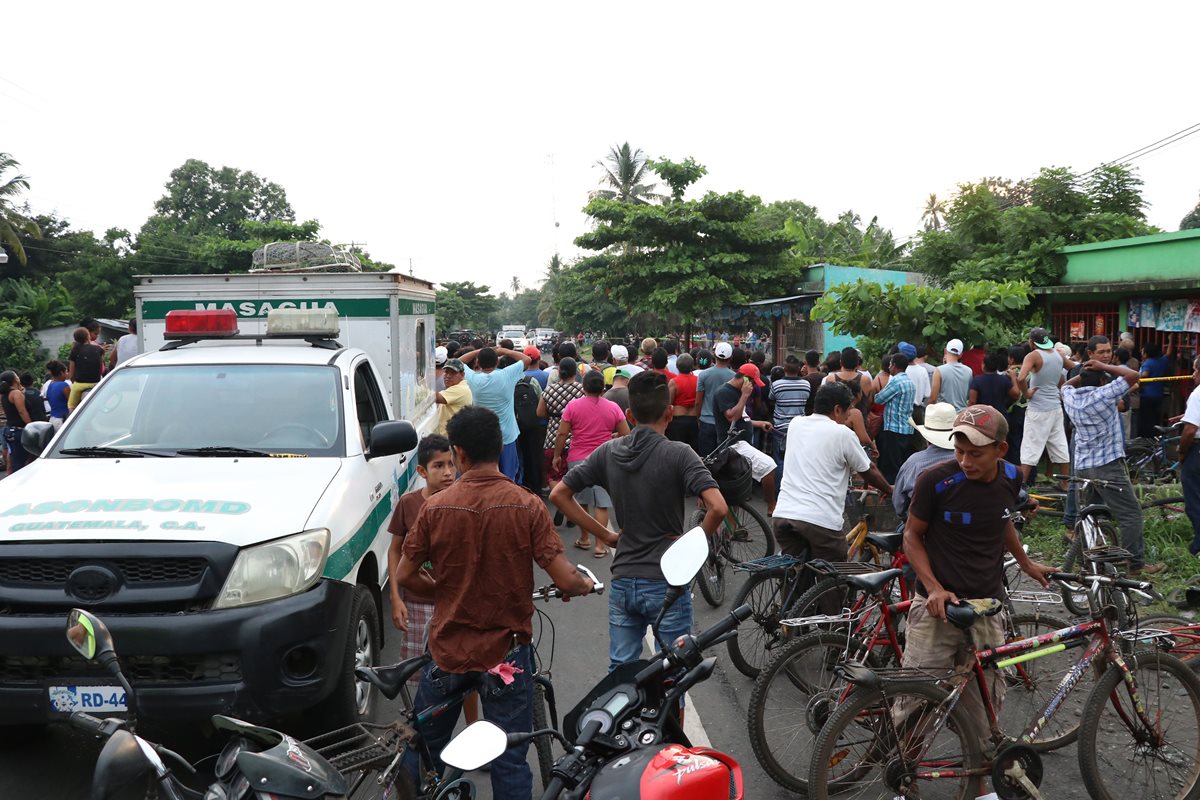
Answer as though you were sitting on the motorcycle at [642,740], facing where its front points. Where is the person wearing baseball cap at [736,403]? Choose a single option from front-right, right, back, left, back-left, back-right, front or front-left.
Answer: front-right

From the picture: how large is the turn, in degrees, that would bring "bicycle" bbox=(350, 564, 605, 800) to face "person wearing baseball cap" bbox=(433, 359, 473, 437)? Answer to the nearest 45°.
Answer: approximately 45° to its left

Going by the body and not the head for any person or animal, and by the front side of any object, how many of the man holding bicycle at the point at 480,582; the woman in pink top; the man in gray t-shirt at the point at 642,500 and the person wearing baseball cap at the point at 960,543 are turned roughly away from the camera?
3

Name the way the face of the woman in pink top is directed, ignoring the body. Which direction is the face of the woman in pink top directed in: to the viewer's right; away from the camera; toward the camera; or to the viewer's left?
away from the camera

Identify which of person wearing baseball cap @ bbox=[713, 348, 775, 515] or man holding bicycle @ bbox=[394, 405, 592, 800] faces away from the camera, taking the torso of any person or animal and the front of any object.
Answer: the man holding bicycle

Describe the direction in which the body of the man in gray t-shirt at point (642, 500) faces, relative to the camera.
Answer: away from the camera

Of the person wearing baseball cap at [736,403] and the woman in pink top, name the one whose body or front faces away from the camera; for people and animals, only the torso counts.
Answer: the woman in pink top

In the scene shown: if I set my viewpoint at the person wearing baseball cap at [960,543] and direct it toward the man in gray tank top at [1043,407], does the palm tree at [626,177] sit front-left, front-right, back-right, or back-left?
front-left

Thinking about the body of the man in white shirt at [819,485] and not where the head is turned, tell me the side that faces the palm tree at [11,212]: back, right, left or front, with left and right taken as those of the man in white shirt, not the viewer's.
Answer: left

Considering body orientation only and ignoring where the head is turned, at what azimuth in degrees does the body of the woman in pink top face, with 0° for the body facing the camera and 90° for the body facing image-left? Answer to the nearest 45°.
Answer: approximately 180°

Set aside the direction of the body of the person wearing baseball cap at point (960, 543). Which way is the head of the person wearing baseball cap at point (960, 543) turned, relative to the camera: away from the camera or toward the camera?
toward the camera

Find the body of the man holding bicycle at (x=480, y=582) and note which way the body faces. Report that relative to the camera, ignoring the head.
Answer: away from the camera

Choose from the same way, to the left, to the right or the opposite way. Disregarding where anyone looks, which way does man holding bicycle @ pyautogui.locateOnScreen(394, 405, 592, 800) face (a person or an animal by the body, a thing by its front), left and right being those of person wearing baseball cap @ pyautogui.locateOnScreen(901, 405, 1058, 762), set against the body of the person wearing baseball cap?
the opposite way

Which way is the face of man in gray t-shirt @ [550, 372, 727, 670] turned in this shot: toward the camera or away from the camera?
away from the camera

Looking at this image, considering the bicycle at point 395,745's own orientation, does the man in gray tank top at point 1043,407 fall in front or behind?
in front

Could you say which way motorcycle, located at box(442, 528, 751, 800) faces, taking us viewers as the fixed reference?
facing away from the viewer and to the left of the viewer

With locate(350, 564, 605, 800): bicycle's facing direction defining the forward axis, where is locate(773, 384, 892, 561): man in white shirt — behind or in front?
in front

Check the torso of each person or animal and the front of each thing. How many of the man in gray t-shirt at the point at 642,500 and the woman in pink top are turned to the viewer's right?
0
